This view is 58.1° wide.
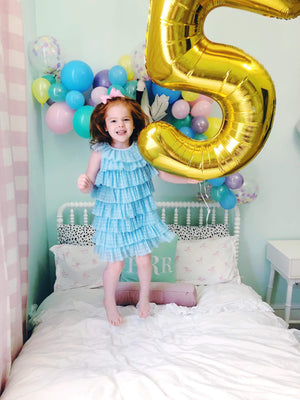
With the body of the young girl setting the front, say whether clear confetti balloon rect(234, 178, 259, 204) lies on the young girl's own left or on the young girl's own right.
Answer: on the young girl's own left

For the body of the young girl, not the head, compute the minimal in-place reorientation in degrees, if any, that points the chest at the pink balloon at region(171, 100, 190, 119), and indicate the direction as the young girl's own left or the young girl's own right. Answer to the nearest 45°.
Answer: approximately 135° to the young girl's own left

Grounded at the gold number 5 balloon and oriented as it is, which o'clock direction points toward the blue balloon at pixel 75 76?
The blue balloon is roughly at 5 o'clock from the gold number 5 balloon.

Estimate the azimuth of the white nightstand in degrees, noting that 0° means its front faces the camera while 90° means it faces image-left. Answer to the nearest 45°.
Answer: approximately 0°

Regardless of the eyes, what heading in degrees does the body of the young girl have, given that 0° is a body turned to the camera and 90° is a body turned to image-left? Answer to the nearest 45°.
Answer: approximately 0°
